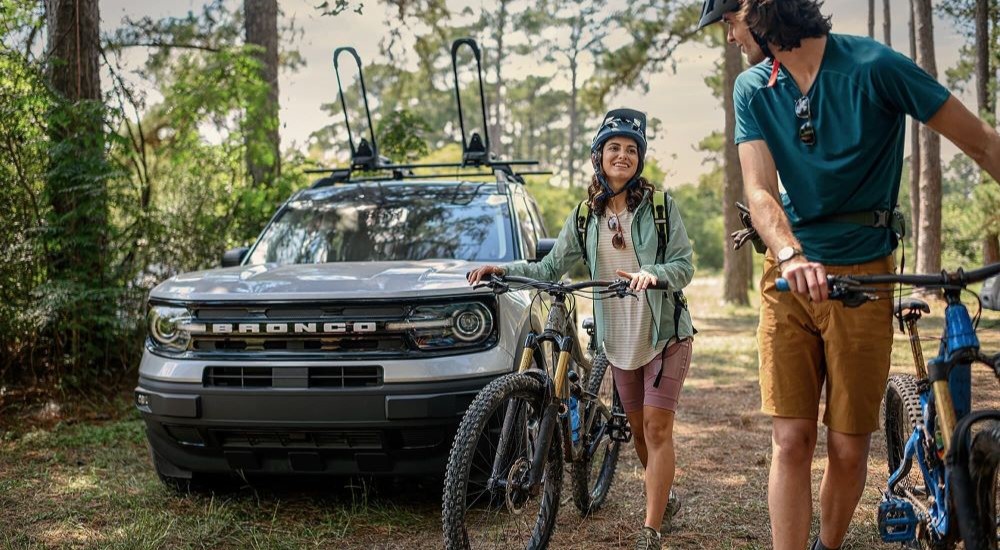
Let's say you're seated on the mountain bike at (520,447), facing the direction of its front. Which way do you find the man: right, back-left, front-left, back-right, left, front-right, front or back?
left

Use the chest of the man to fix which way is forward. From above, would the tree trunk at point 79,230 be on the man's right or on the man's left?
on the man's right

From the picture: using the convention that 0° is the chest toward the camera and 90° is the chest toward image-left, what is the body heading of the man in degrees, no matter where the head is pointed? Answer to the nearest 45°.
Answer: approximately 0°

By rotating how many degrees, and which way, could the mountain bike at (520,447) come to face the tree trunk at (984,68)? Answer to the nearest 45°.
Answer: approximately 180°

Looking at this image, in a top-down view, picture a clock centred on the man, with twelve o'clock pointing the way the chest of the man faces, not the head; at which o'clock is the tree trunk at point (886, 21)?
The tree trunk is roughly at 6 o'clock from the man.

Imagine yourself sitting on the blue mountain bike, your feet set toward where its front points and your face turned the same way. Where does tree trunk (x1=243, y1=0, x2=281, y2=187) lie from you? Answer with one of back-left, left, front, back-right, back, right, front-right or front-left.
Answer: back

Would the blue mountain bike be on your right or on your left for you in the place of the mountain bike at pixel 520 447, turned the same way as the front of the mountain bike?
on your left

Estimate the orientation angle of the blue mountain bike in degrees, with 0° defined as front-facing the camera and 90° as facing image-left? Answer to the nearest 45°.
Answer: approximately 315°

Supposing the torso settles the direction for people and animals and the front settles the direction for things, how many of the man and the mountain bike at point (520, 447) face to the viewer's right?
0

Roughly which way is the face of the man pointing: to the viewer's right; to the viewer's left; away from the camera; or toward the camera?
to the viewer's left

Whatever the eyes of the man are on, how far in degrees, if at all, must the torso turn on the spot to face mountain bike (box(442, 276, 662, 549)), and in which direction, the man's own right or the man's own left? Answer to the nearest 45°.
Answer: approximately 90° to the man's own right
